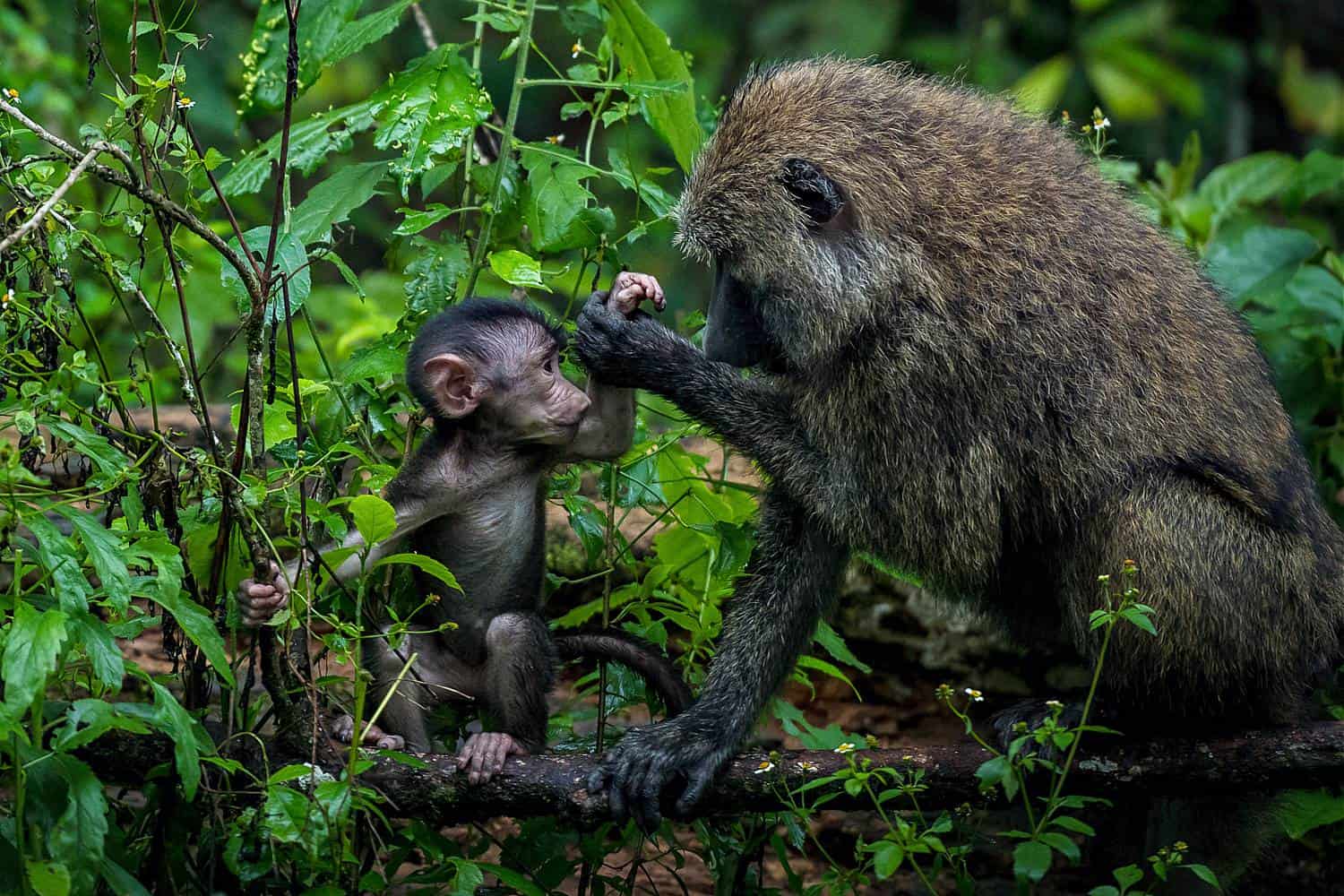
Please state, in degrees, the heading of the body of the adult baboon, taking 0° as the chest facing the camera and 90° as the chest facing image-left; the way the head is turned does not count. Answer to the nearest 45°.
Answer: approximately 90°

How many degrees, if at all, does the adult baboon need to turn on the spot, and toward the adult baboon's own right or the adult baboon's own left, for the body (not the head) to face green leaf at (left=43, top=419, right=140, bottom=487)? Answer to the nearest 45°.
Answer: approximately 45° to the adult baboon's own left

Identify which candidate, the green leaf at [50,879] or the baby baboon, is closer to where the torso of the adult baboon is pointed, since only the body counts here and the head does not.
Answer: the baby baboon

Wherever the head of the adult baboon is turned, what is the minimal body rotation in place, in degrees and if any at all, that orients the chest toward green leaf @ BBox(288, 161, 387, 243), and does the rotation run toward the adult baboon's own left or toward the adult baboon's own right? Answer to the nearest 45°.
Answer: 0° — it already faces it

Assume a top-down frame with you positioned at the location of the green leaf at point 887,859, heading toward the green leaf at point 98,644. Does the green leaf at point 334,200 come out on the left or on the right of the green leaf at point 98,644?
right

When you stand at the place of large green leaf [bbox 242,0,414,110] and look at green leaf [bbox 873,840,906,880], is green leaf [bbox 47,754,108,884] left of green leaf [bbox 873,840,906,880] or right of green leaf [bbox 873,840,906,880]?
right

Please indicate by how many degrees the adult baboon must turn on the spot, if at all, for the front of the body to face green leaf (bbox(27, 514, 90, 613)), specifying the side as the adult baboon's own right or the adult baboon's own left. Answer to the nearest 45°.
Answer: approximately 45° to the adult baboon's own left

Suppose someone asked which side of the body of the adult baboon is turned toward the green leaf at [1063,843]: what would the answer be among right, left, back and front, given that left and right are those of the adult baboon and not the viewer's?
left

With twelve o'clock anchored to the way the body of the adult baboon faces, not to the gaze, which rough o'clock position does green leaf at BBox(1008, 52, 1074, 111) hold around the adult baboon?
The green leaf is roughly at 3 o'clock from the adult baboon.
